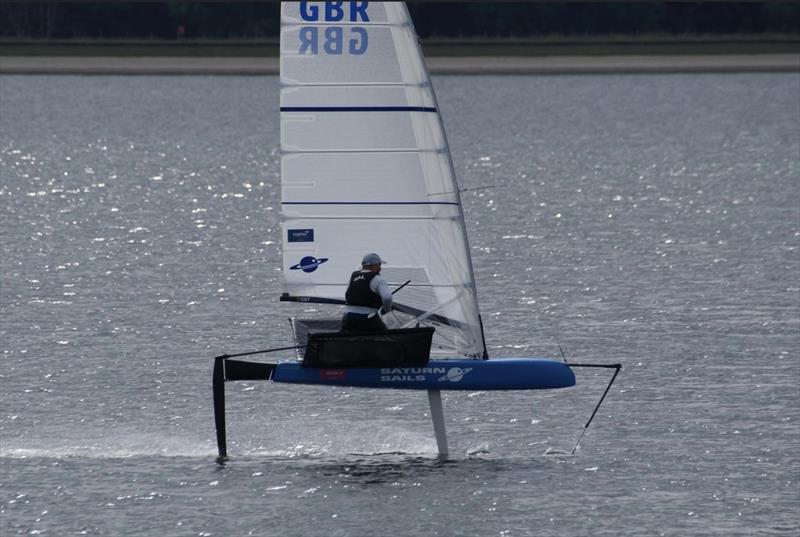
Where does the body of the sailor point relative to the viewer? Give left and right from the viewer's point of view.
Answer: facing away from the viewer and to the right of the viewer

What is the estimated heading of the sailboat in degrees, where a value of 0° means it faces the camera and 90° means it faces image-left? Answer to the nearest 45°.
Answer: approximately 270°
